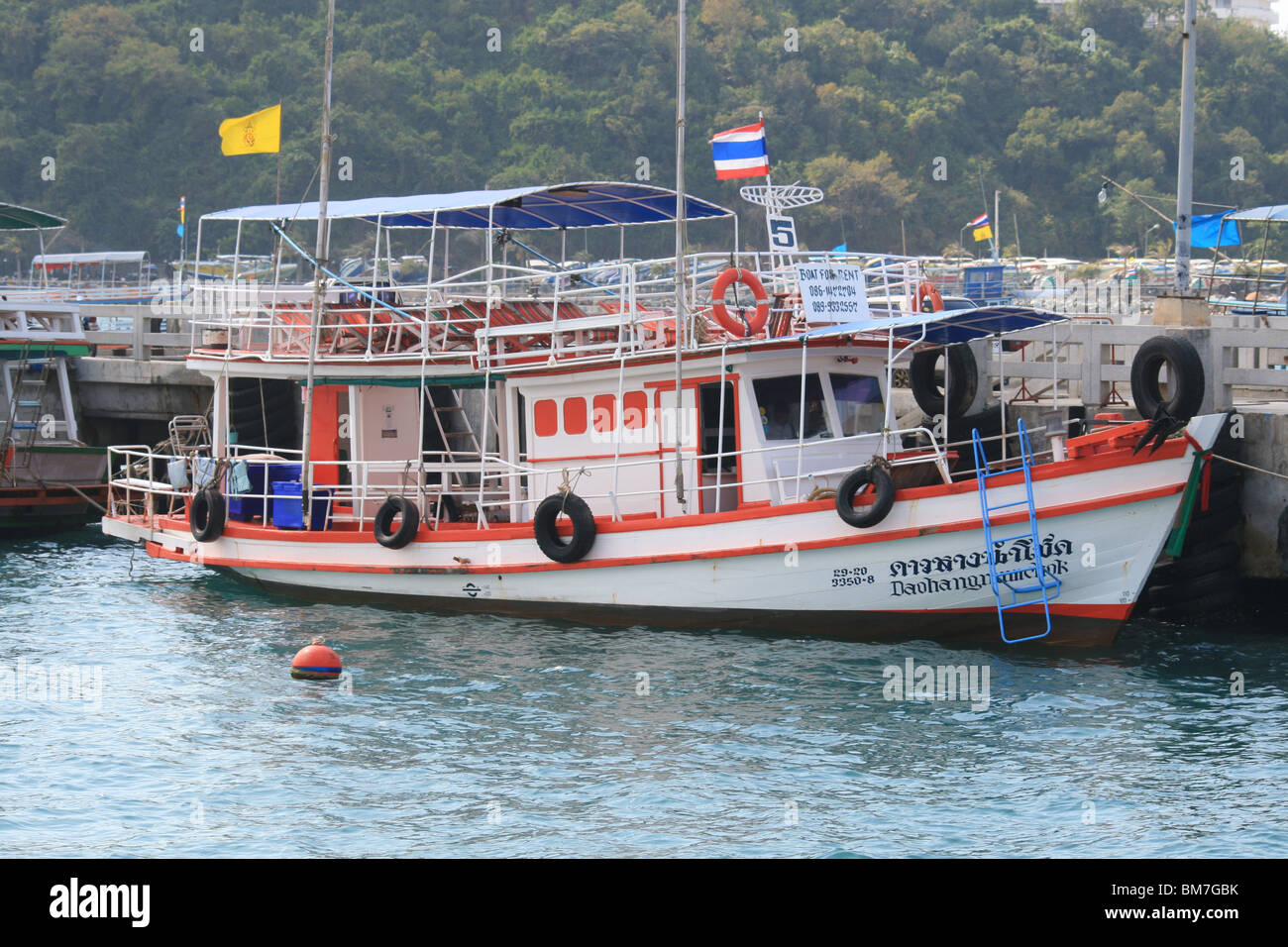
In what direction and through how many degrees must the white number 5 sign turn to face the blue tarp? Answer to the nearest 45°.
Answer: approximately 135° to its left

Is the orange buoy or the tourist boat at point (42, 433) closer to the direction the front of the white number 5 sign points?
the orange buoy

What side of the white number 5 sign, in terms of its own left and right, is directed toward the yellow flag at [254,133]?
right

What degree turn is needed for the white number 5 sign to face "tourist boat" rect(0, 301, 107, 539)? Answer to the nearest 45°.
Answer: approximately 135° to its right

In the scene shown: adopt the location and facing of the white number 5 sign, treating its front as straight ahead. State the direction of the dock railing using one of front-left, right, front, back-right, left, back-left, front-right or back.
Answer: left

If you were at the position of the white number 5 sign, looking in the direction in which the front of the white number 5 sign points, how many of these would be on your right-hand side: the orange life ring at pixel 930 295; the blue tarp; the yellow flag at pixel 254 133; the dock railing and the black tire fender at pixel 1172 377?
1

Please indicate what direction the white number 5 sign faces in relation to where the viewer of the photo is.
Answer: facing the viewer

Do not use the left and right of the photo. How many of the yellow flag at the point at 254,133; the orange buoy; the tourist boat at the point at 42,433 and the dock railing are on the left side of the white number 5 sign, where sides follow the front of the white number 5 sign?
1

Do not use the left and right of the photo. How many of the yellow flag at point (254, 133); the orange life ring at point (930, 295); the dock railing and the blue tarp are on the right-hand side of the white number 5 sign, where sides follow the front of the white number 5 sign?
1

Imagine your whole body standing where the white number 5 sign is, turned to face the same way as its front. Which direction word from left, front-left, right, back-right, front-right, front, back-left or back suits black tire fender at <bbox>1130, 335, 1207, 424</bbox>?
front-left

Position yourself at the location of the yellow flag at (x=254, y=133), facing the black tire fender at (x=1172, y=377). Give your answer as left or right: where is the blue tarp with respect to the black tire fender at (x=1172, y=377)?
left
